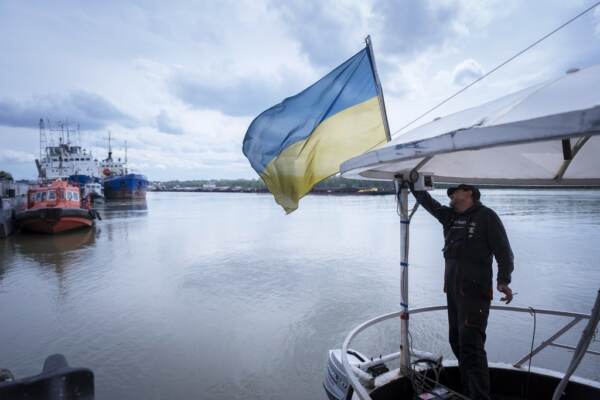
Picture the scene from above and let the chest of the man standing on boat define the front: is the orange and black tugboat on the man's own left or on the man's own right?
on the man's own right

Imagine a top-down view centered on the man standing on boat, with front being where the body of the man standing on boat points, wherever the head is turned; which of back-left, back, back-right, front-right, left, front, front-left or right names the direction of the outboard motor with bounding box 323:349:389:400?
front-right

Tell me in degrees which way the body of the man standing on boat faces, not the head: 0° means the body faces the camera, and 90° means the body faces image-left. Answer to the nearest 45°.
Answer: approximately 45°
